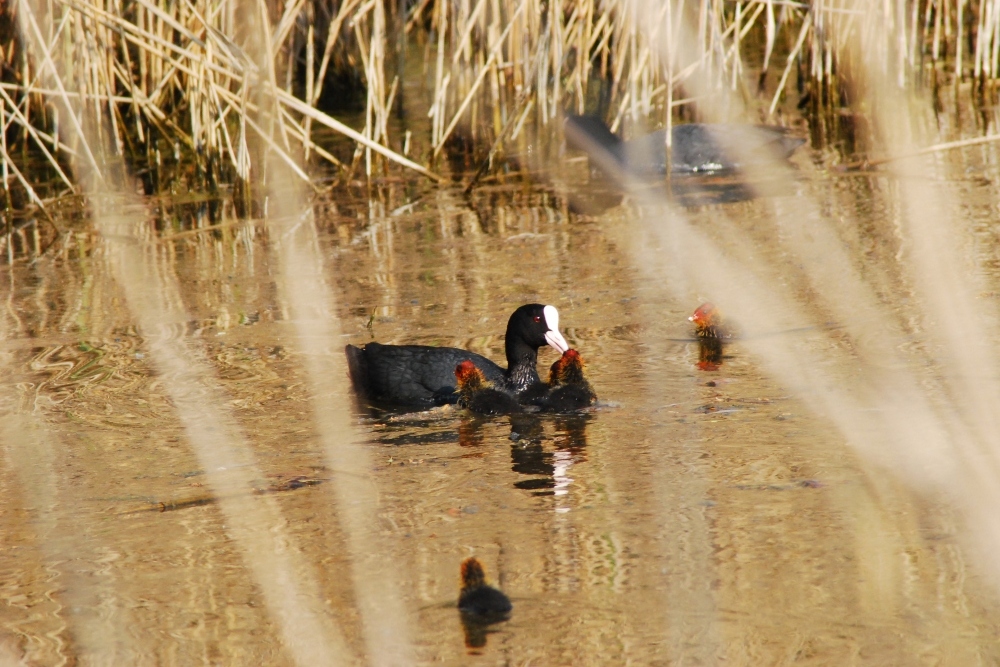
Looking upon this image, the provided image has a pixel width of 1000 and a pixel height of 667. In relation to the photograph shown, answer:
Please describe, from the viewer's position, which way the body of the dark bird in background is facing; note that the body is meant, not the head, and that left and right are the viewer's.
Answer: facing to the left of the viewer

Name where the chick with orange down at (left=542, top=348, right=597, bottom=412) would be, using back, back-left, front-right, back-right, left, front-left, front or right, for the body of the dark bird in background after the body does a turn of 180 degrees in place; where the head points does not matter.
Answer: right

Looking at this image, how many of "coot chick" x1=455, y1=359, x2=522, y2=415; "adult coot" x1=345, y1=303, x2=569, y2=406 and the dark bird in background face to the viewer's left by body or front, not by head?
2

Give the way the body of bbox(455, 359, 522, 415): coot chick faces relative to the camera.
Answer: to the viewer's left

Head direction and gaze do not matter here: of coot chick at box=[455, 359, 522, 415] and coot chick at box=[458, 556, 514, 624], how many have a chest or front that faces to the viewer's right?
0

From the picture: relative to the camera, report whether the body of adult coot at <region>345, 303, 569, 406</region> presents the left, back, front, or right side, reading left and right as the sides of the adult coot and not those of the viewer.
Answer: right

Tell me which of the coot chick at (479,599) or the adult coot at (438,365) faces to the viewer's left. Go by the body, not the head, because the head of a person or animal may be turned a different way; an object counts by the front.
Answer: the coot chick

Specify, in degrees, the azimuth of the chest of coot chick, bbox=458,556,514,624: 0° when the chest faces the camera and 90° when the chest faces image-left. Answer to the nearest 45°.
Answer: approximately 90°

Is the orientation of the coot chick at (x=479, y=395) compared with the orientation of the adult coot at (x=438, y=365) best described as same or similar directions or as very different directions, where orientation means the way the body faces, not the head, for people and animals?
very different directions

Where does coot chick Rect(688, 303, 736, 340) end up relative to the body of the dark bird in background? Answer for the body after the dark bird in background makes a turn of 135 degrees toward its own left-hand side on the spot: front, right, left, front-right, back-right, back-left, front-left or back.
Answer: front-right
